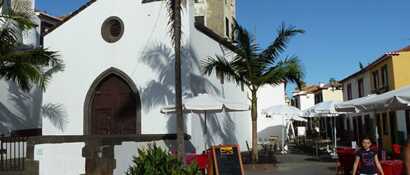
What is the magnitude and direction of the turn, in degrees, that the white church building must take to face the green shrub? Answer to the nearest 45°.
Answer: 0° — it already faces it

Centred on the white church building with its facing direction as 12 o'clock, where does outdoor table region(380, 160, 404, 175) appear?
The outdoor table is roughly at 11 o'clock from the white church building.

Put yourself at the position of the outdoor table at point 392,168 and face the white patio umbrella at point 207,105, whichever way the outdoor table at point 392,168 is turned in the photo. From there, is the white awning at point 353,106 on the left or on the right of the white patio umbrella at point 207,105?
right

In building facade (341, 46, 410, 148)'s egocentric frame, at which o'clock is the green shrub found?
The green shrub is roughly at 11 o'clock from the building facade.

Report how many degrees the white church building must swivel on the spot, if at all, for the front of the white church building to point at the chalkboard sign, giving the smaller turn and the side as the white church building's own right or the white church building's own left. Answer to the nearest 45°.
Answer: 0° — it already faces it

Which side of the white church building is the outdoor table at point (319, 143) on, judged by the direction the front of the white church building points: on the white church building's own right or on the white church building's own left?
on the white church building's own left

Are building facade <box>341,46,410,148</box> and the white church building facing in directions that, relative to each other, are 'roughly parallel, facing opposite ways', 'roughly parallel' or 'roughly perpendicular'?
roughly perpendicular

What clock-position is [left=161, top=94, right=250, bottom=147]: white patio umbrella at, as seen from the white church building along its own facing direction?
The white patio umbrella is roughly at 11 o'clock from the white church building.
